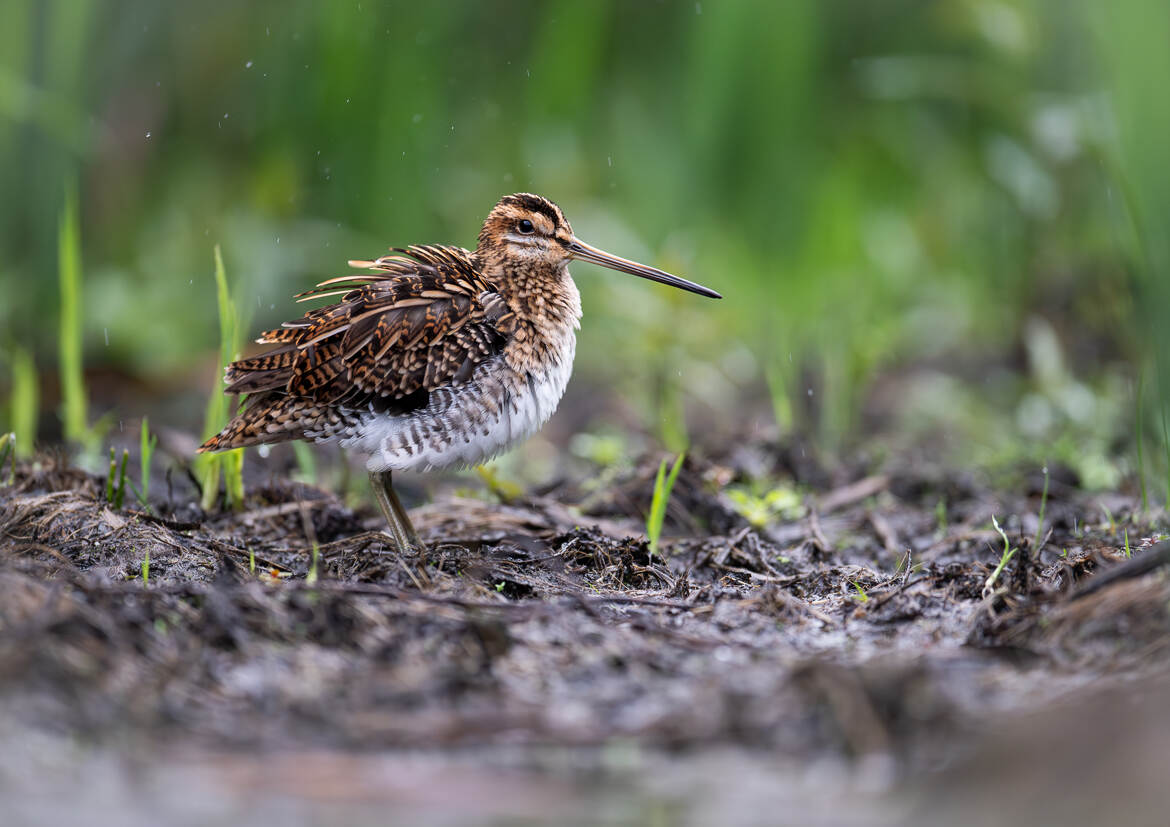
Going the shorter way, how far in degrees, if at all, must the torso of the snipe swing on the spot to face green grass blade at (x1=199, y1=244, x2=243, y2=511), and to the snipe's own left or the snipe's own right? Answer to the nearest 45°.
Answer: approximately 135° to the snipe's own left

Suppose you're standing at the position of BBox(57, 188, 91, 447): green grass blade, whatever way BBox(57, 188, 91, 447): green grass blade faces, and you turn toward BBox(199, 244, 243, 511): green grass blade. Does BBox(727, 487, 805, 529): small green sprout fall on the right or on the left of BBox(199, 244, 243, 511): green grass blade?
left

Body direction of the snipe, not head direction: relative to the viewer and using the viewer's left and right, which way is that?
facing to the right of the viewer

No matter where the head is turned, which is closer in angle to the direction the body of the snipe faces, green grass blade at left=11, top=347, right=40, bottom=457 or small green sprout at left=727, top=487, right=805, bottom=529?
the small green sprout

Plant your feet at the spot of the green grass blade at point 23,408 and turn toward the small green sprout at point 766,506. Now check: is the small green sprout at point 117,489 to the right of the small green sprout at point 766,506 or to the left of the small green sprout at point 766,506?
right

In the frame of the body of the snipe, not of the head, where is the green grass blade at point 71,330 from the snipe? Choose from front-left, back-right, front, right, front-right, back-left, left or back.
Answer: back-left

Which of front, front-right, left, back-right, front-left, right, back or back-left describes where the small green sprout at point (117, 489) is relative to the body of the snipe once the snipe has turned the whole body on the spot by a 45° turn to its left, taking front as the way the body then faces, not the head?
back-left
